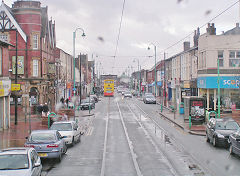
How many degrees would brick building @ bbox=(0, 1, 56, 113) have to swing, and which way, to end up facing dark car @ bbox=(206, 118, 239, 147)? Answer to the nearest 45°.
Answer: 0° — it already faces it

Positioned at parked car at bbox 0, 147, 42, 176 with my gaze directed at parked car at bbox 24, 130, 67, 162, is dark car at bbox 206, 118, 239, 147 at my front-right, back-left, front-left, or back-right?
front-right

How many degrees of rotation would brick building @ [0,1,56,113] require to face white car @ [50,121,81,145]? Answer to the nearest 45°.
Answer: approximately 45° to its right

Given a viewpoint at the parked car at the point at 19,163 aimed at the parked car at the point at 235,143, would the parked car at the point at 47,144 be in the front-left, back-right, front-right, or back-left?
front-left

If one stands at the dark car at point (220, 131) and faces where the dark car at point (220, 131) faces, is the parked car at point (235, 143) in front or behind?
in front

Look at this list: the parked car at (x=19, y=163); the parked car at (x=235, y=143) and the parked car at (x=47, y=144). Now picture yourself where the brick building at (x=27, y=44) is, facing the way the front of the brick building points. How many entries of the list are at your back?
0

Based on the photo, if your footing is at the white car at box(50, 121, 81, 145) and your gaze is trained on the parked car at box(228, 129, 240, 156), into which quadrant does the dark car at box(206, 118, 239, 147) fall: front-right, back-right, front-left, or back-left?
front-left

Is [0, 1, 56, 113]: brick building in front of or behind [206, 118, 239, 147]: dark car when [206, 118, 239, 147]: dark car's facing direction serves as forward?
behind

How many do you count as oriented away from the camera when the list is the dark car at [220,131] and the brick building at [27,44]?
0

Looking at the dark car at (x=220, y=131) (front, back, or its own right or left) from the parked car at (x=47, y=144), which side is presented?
right

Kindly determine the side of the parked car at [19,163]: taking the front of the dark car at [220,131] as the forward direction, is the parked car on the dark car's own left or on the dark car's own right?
on the dark car's own right

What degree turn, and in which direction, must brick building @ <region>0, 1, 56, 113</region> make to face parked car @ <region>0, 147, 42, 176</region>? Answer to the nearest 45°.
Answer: approximately 45° to its right

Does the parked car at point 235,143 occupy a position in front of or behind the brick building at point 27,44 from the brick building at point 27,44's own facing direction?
in front

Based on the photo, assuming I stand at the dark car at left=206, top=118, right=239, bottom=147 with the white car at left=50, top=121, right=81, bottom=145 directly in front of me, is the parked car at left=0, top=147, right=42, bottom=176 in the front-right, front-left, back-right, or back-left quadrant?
front-left

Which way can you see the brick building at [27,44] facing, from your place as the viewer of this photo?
facing the viewer and to the right of the viewer
